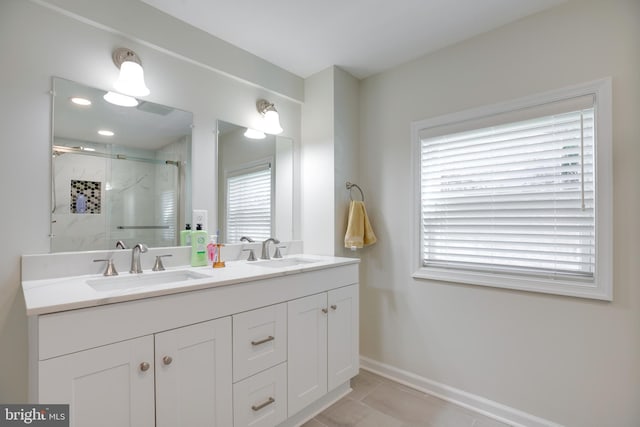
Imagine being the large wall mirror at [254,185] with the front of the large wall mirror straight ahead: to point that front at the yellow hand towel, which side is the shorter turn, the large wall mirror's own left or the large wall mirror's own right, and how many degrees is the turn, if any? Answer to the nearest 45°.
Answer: approximately 45° to the large wall mirror's own left

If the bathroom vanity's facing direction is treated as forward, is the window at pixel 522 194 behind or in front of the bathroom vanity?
in front

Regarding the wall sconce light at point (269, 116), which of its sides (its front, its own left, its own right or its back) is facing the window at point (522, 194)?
front

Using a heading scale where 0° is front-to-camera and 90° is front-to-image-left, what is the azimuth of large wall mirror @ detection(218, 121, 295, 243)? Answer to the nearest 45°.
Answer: approximately 315°

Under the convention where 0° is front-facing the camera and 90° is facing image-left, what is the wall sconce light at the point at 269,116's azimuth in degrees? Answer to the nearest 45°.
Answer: approximately 315°

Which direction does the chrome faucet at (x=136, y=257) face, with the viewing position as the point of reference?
facing the viewer and to the right of the viewer

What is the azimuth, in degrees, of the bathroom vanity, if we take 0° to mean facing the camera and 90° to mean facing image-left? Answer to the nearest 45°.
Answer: approximately 315°
